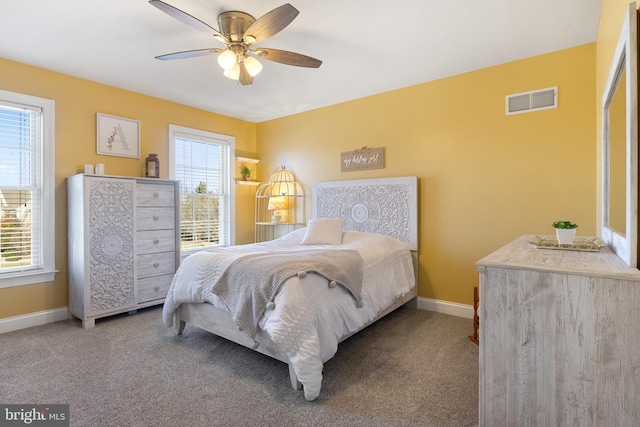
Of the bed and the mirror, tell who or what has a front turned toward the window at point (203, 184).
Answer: the mirror

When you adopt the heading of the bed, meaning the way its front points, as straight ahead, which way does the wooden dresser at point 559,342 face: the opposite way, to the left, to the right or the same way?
to the right

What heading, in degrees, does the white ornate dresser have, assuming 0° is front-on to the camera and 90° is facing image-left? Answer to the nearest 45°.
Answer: approximately 315°

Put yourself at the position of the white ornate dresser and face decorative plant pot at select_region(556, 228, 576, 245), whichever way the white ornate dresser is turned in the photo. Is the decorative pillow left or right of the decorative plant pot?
left

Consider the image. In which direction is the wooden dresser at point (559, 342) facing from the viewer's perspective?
to the viewer's left

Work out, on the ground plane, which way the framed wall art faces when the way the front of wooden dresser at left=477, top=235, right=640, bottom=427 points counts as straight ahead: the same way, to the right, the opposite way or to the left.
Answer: the opposite way

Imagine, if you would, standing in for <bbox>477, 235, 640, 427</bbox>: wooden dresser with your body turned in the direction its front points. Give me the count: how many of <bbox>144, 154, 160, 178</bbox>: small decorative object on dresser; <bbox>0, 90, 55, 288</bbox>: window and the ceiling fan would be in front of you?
3

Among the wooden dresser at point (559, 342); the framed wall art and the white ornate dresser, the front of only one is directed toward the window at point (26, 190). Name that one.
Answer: the wooden dresser

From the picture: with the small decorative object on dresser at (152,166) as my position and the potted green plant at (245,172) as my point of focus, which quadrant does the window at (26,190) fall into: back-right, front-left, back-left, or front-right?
back-left

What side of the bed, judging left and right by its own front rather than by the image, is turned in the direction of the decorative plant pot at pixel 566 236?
left

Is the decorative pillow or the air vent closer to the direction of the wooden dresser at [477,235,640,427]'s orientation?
the decorative pillow

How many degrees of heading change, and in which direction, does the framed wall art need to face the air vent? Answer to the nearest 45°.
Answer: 0° — it already faces it

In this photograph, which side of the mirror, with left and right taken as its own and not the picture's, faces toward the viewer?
left
